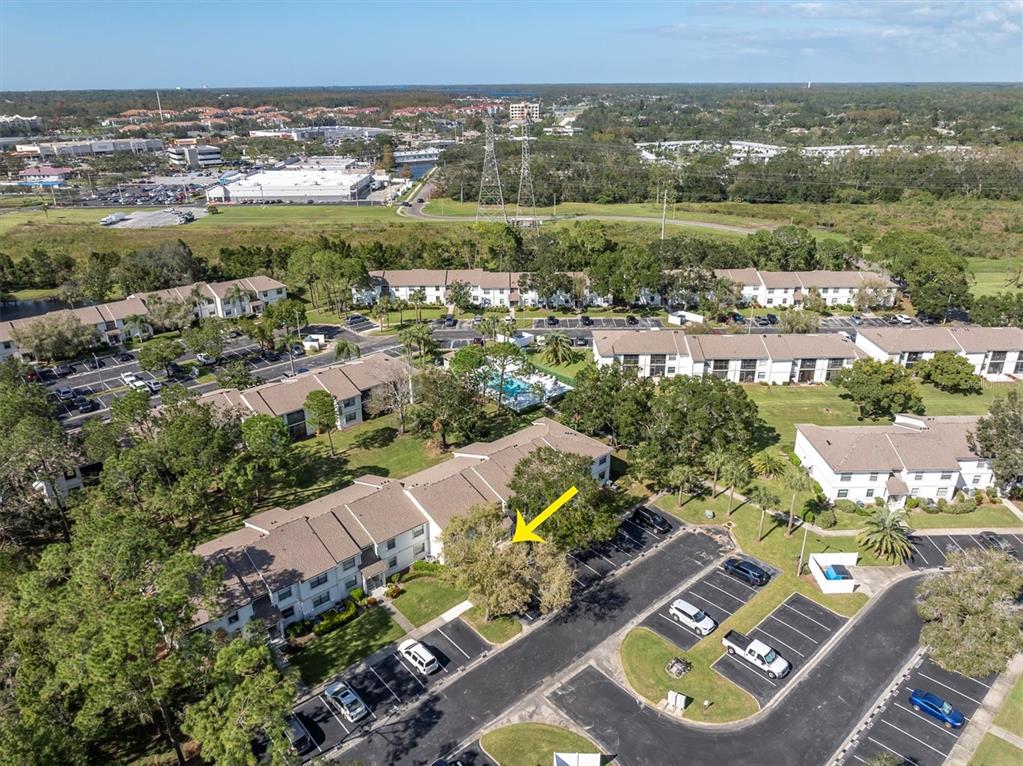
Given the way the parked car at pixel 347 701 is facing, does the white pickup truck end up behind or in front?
behind

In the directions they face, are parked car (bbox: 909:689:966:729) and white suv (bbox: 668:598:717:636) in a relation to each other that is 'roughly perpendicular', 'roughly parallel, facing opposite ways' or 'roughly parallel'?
roughly parallel

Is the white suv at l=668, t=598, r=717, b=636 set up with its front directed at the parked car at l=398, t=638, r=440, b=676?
no

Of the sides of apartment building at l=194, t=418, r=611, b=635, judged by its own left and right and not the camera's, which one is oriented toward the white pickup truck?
front

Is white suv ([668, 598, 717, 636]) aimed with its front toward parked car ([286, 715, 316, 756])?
no

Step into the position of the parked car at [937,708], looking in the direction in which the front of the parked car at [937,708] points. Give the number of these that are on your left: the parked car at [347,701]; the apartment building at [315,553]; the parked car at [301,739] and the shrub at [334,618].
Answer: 0

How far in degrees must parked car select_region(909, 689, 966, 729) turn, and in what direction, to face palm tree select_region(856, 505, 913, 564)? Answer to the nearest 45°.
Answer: approximately 135° to its left

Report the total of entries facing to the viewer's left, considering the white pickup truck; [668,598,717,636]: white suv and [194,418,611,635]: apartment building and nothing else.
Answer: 0

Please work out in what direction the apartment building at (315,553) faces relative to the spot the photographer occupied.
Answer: facing the viewer and to the right of the viewer

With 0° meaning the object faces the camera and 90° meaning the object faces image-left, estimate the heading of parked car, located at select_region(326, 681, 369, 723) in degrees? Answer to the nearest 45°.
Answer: approximately 135°

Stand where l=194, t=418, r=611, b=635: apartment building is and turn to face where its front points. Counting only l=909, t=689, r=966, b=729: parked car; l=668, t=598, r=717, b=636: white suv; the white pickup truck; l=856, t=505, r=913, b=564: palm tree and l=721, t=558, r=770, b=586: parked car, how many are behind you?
0

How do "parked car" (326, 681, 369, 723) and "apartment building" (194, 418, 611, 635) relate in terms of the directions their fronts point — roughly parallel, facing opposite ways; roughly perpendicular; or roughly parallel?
roughly parallel, facing opposite ways

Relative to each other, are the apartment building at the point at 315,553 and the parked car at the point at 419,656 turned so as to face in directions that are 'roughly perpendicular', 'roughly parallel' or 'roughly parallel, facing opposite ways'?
roughly parallel, facing opposite ways

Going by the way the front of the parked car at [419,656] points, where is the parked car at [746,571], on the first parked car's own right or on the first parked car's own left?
on the first parked car's own right

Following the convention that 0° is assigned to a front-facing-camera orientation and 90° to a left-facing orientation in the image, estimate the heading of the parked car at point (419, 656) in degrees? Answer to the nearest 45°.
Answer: approximately 135°

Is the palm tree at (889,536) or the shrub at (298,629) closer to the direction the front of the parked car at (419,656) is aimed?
the shrub
